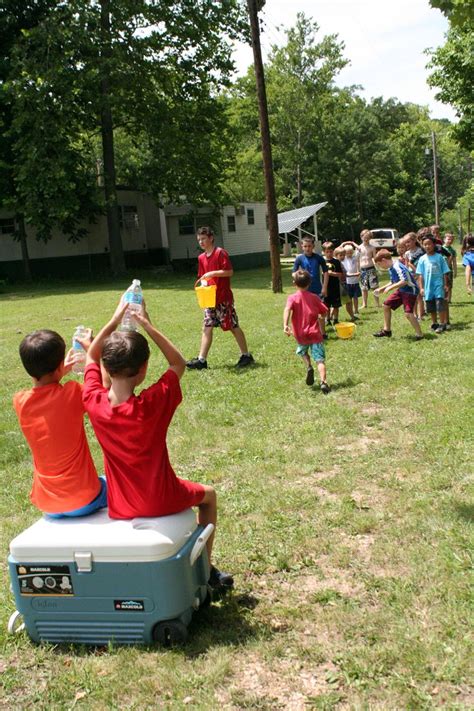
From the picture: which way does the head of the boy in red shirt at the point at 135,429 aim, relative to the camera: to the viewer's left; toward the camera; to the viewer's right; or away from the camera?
away from the camera

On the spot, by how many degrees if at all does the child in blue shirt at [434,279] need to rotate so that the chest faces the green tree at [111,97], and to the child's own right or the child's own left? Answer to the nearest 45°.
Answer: approximately 135° to the child's own right

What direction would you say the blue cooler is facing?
toward the camera

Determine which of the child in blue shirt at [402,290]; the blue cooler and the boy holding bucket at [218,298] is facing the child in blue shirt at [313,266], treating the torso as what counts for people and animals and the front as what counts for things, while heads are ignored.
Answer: the child in blue shirt at [402,290]

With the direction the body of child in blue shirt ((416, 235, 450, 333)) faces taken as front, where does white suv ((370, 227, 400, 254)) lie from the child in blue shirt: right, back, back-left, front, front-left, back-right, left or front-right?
back

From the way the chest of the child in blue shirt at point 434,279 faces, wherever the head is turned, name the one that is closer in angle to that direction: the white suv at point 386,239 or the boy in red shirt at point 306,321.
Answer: the boy in red shirt

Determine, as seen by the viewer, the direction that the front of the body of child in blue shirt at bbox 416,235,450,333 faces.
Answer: toward the camera

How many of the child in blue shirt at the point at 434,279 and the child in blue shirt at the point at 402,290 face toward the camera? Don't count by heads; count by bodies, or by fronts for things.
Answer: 1

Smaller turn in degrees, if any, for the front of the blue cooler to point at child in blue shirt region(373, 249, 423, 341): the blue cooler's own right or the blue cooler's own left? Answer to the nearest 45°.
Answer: approximately 135° to the blue cooler's own left

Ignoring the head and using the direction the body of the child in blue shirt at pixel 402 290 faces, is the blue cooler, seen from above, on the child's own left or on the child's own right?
on the child's own left

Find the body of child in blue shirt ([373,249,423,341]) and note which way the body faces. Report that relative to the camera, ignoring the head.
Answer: to the viewer's left

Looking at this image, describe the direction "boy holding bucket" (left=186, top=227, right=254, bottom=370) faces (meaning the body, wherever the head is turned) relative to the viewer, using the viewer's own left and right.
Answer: facing the viewer and to the left of the viewer

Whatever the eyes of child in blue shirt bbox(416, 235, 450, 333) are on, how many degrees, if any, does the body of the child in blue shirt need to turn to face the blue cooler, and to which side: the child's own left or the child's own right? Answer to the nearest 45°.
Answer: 0° — they already face it

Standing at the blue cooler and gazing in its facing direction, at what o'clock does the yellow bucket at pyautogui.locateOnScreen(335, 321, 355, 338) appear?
The yellow bucket is roughly at 7 o'clock from the blue cooler.

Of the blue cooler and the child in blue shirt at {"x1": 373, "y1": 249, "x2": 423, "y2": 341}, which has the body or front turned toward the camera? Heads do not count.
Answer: the blue cooler
